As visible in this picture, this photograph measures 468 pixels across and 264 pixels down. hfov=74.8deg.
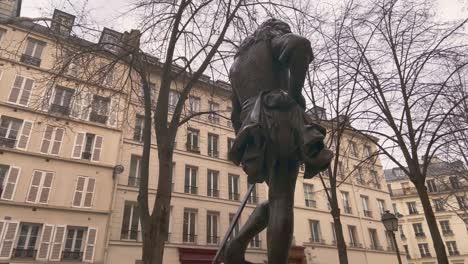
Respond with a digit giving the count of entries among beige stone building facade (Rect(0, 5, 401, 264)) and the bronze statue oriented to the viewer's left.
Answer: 0

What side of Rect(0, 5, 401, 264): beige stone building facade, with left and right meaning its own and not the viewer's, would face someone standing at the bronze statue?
front

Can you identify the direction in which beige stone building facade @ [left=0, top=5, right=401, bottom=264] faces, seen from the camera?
facing the viewer and to the right of the viewer

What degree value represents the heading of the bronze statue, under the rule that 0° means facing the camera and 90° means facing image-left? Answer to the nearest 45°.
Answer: approximately 225°

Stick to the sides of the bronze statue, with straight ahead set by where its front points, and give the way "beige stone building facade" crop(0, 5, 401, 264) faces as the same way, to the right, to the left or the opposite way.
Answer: to the right

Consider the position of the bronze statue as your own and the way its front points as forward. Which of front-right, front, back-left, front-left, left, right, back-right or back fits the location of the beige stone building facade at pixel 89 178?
left
